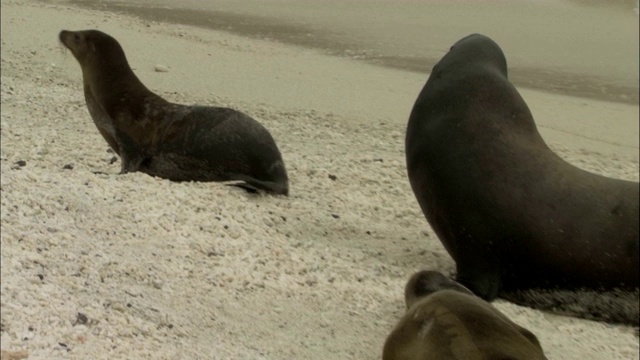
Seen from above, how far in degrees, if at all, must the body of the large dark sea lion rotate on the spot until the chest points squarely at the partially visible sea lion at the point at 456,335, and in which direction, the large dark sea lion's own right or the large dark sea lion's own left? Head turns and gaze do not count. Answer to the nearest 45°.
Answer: approximately 90° to the large dark sea lion's own left

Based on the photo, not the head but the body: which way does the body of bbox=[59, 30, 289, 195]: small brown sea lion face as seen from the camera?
to the viewer's left

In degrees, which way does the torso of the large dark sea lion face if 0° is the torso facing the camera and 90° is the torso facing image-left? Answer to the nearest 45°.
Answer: approximately 90°

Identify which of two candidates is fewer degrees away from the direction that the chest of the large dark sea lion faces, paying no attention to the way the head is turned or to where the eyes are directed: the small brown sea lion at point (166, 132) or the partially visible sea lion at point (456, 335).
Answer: the small brown sea lion

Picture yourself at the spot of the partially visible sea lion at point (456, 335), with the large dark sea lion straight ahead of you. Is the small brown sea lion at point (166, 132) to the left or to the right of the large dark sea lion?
left

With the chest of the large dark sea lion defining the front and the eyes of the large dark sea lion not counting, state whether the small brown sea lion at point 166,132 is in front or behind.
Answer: in front

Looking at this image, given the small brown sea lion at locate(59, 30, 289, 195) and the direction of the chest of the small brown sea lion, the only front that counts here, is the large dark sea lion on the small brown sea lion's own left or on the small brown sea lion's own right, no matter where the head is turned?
on the small brown sea lion's own left

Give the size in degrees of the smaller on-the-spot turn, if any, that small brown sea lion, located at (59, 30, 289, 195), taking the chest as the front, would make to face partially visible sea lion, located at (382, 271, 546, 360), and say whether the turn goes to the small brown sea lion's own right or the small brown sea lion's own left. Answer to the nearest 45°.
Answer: approximately 90° to the small brown sea lion's own left
